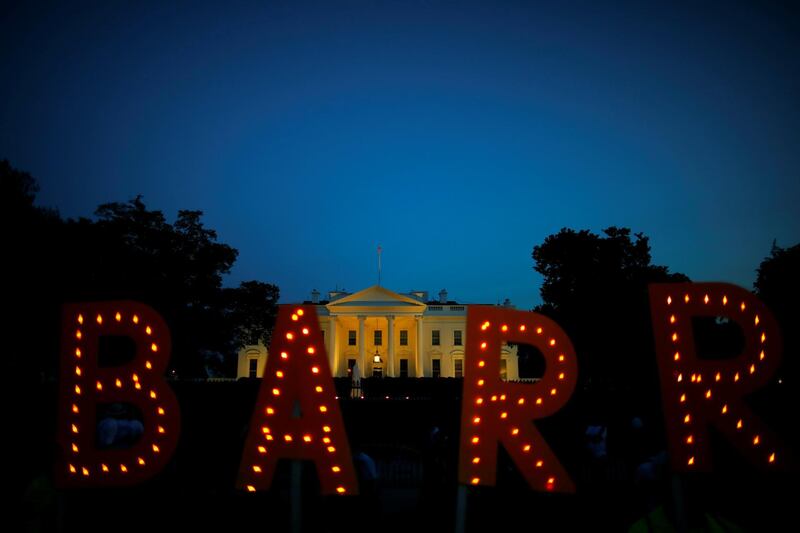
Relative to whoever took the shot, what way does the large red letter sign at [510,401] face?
facing the viewer

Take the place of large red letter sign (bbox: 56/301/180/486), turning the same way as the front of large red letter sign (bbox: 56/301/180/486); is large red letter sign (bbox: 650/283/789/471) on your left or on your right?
on your left

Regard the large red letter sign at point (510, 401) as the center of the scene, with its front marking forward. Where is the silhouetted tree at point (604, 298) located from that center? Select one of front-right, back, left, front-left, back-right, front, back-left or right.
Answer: back

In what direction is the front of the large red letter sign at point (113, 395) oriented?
toward the camera

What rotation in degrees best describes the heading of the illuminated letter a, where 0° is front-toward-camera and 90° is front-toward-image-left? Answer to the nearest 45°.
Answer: approximately 0°

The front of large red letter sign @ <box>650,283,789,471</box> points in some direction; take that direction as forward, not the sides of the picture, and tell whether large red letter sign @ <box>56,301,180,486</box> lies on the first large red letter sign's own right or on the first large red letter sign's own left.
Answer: on the first large red letter sign's own right

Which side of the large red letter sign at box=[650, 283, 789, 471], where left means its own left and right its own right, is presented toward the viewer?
front

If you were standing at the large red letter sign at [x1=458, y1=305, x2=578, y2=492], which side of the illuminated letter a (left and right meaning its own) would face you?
left

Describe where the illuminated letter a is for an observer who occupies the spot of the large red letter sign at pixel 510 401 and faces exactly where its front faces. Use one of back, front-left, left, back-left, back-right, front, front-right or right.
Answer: right
